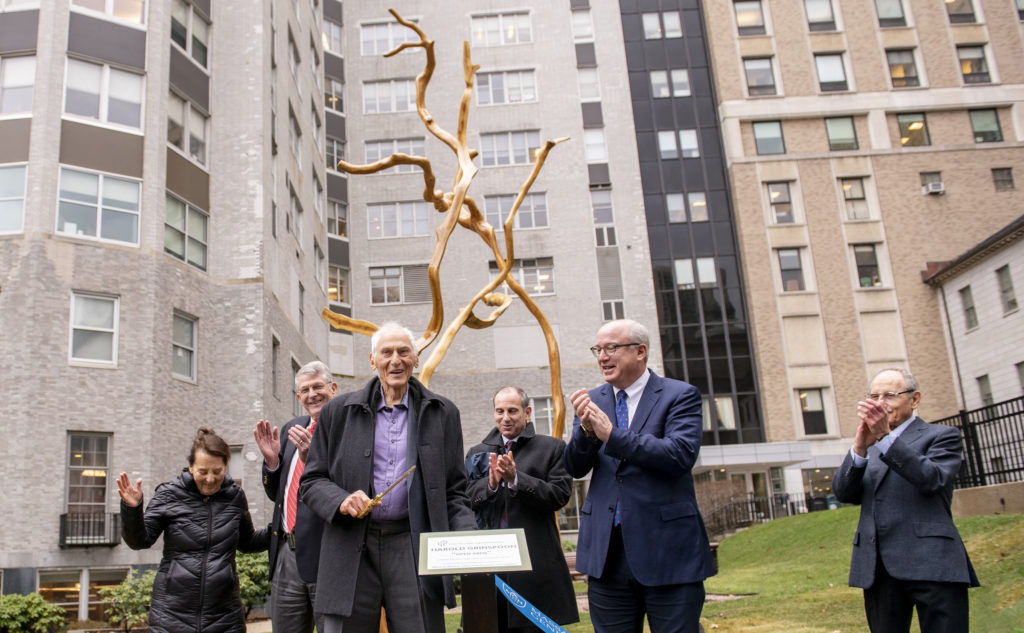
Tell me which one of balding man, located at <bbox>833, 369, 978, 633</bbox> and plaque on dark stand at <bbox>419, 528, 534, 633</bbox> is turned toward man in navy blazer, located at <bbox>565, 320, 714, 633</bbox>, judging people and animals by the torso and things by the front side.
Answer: the balding man

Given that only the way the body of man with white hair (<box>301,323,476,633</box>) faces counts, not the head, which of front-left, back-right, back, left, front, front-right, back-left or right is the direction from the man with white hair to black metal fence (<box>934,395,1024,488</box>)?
back-left

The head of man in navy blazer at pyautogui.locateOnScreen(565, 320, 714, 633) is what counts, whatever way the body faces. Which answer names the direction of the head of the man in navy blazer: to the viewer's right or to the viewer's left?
to the viewer's left

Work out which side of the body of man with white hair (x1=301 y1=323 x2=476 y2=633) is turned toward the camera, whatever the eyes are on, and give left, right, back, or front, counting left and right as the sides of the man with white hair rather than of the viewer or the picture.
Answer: front

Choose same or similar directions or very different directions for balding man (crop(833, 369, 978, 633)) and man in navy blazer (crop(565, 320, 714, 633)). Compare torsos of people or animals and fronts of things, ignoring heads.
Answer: same or similar directions

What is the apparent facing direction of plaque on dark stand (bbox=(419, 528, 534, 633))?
toward the camera

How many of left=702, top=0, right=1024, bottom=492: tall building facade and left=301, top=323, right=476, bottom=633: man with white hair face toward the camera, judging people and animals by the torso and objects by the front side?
2

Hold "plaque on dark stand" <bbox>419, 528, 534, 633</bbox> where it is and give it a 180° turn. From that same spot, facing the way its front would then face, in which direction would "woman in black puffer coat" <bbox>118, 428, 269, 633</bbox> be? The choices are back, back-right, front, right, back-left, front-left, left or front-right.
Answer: front-left

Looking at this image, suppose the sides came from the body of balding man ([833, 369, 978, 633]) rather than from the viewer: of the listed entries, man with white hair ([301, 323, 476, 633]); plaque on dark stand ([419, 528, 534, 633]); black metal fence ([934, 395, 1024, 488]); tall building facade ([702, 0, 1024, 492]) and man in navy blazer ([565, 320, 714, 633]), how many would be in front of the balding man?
3

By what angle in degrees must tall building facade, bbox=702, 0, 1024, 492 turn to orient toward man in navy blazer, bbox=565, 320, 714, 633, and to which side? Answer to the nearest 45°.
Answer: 0° — it already faces them

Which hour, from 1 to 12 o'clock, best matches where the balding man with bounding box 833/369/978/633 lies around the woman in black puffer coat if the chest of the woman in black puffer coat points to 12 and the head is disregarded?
The balding man is roughly at 10 o'clock from the woman in black puffer coat.
